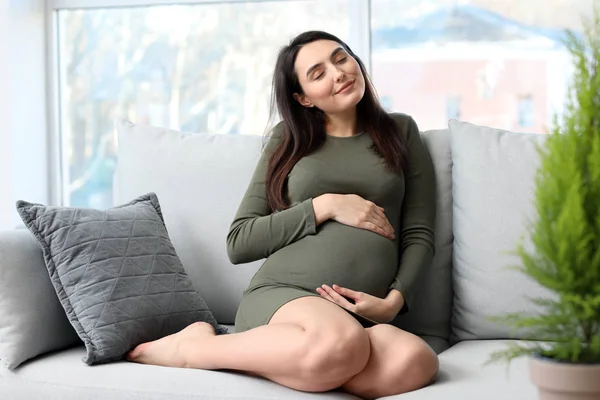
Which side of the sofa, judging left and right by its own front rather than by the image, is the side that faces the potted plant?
front

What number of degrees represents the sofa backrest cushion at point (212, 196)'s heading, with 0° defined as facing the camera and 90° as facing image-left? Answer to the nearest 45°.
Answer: approximately 0°

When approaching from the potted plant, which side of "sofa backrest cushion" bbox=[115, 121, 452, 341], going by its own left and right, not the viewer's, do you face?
front

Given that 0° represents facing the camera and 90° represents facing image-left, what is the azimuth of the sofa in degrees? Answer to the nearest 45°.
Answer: approximately 0°
